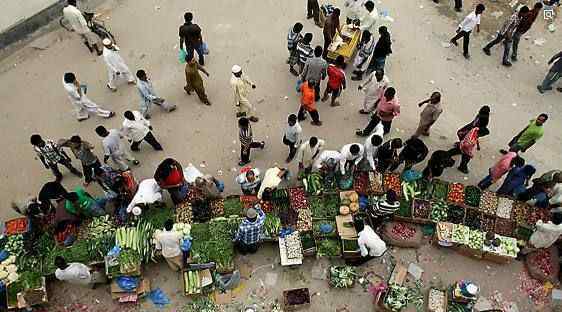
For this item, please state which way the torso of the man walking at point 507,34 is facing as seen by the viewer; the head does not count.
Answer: to the viewer's right

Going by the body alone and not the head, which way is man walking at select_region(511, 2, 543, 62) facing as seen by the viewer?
to the viewer's right

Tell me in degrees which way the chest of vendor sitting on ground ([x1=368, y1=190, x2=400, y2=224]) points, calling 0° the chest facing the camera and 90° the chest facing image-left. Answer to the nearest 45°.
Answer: approximately 225°

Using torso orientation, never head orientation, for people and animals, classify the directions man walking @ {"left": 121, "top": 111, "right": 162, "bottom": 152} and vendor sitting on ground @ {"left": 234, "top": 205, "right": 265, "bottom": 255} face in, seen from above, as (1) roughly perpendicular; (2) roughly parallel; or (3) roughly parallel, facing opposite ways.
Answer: roughly perpendicular

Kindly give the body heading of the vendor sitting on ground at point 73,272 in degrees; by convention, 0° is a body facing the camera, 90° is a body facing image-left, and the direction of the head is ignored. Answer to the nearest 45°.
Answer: approximately 135°
